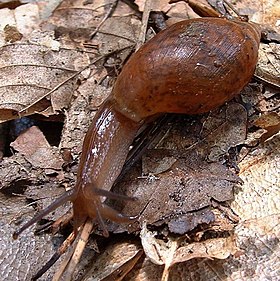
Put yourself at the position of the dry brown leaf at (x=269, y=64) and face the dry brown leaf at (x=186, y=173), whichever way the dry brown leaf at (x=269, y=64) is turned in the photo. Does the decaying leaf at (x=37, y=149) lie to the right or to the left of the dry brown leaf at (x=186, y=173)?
right

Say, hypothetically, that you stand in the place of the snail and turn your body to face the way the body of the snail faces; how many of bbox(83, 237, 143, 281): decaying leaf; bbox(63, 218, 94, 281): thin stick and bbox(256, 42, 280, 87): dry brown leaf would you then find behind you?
1

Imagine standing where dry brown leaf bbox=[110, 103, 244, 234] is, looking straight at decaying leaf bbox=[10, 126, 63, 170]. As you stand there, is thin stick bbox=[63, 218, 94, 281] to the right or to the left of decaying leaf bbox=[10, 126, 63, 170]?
left

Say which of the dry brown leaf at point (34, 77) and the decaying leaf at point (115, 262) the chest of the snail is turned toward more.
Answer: the decaying leaf

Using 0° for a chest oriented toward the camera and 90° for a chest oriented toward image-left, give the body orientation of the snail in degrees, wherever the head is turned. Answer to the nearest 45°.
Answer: approximately 45°

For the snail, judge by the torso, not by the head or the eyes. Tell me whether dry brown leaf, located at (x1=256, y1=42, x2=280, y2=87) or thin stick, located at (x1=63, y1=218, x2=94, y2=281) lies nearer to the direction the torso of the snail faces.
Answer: the thin stick

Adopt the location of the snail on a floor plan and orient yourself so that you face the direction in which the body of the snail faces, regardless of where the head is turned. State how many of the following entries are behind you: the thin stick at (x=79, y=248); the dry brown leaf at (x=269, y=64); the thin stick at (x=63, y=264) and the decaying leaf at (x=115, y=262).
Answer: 1

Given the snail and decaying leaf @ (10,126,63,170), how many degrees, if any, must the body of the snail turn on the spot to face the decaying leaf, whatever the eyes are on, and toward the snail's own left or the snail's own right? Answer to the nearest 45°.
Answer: approximately 45° to the snail's own right

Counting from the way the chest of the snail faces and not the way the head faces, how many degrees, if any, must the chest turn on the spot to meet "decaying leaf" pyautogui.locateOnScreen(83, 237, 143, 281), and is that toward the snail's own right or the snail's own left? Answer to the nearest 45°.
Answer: approximately 45° to the snail's own left

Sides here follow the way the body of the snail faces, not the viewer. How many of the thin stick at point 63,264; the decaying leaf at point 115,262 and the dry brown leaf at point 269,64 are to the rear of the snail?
1

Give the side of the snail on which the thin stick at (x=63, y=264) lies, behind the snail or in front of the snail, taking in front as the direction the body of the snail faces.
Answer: in front

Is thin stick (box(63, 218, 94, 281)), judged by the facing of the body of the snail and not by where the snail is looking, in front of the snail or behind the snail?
in front

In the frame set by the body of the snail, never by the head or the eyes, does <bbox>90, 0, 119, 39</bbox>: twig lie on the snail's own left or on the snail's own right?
on the snail's own right

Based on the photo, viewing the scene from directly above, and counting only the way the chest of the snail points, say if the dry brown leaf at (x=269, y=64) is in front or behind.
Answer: behind

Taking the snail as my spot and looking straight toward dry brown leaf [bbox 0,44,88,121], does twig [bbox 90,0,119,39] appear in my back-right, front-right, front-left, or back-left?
front-right

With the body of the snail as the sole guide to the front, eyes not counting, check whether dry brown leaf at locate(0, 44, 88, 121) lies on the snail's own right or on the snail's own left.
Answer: on the snail's own right
